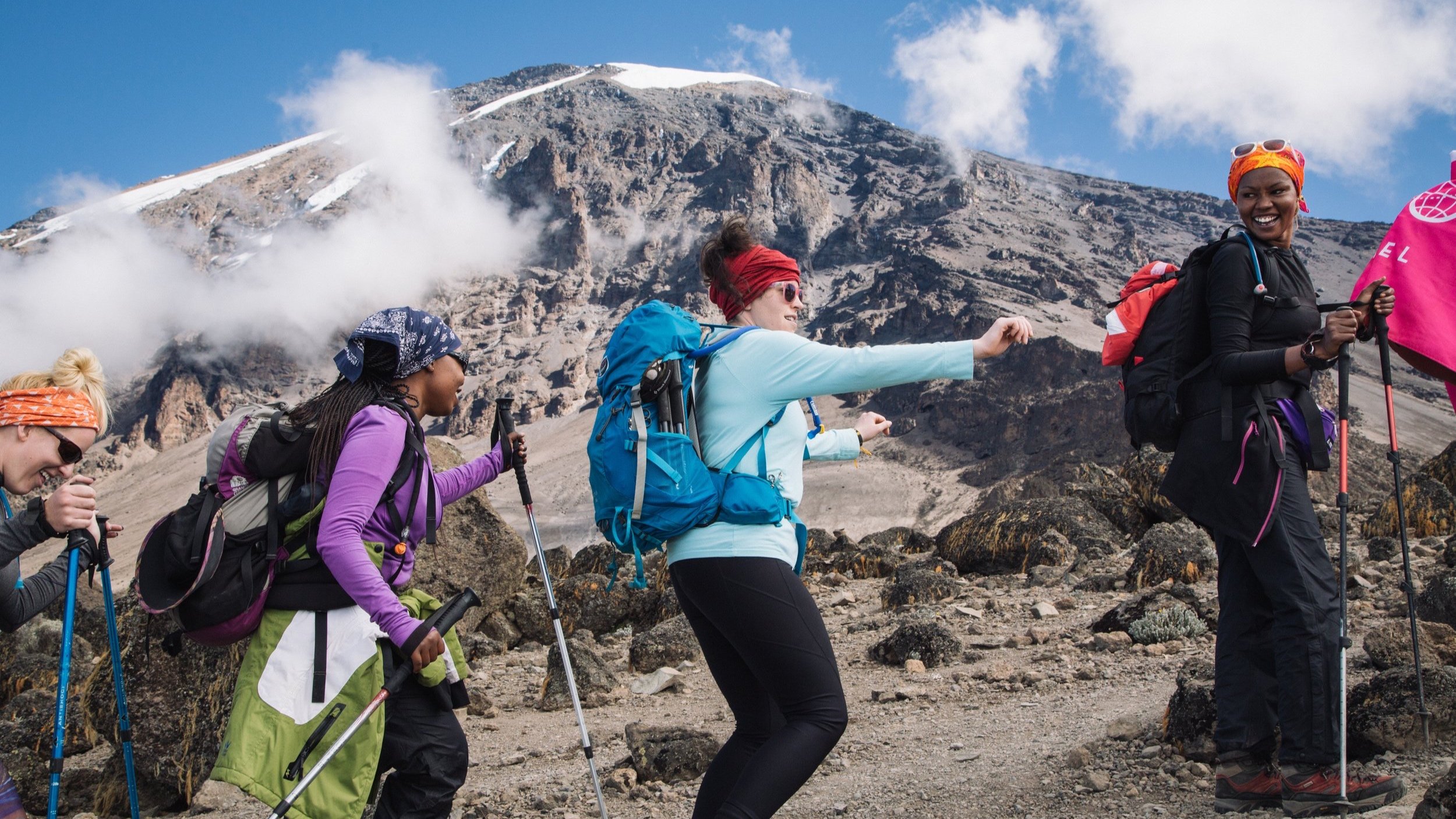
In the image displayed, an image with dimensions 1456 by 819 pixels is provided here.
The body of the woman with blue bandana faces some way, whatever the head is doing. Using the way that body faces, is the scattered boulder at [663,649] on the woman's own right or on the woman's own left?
on the woman's own left

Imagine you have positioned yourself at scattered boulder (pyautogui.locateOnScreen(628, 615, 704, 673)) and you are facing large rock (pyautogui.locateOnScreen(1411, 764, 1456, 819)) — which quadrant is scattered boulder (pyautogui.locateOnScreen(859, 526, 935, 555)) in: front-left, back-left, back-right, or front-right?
back-left

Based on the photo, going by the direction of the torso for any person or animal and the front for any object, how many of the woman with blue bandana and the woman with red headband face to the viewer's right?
2

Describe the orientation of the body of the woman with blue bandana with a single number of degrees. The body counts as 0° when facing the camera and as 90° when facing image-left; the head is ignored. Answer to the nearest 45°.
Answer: approximately 270°

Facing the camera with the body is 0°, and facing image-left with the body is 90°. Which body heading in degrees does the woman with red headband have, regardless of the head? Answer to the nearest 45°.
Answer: approximately 270°

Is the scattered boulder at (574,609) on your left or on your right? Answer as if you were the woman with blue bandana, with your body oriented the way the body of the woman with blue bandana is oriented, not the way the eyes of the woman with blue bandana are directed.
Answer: on your left

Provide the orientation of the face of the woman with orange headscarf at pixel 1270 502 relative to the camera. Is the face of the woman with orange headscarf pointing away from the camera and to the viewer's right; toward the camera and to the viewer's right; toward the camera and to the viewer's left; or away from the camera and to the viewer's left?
toward the camera and to the viewer's left

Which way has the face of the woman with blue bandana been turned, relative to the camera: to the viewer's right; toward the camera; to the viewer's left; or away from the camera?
to the viewer's right

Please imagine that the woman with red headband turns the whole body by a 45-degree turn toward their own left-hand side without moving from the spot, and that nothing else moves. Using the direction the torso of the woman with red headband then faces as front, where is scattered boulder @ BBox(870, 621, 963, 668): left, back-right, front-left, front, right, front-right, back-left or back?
front-left

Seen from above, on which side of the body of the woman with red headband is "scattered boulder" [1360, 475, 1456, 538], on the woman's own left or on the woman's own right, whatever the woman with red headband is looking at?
on the woman's own left

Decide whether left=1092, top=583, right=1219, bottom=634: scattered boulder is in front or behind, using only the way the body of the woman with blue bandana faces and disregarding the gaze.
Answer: in front
